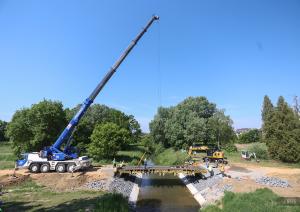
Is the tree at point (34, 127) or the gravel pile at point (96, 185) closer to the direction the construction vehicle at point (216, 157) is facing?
the tree

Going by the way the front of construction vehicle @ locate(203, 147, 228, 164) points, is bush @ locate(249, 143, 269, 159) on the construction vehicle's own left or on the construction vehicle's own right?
on the construction vehicle's own right

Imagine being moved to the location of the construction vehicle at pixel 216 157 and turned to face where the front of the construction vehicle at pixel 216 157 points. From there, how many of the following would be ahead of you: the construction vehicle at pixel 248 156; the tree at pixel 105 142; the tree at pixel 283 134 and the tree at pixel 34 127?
2

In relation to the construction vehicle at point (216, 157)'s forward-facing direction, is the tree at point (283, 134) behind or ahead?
behind

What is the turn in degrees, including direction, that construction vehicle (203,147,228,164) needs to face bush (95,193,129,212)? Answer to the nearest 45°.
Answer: approximately 90° to its left

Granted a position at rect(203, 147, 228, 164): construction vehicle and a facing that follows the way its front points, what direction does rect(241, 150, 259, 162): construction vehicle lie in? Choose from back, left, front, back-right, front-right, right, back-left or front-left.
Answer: back-right

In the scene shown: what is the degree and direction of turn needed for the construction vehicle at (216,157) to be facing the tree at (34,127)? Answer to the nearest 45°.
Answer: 0° — it already faces it

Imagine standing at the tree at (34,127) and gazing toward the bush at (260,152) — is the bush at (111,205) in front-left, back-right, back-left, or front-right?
front-right

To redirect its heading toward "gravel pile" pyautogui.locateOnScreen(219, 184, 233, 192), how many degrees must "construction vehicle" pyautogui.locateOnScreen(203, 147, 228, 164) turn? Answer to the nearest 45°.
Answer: approximately 90° to its left

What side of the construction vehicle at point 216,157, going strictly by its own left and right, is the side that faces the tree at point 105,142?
front

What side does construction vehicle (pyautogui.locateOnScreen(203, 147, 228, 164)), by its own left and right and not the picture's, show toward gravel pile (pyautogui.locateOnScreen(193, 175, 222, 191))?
left

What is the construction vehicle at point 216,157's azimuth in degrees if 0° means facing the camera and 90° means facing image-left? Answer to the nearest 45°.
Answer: approximately 90°

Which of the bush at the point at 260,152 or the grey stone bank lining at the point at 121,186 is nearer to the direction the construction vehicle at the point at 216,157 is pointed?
the grey stone bank lining
